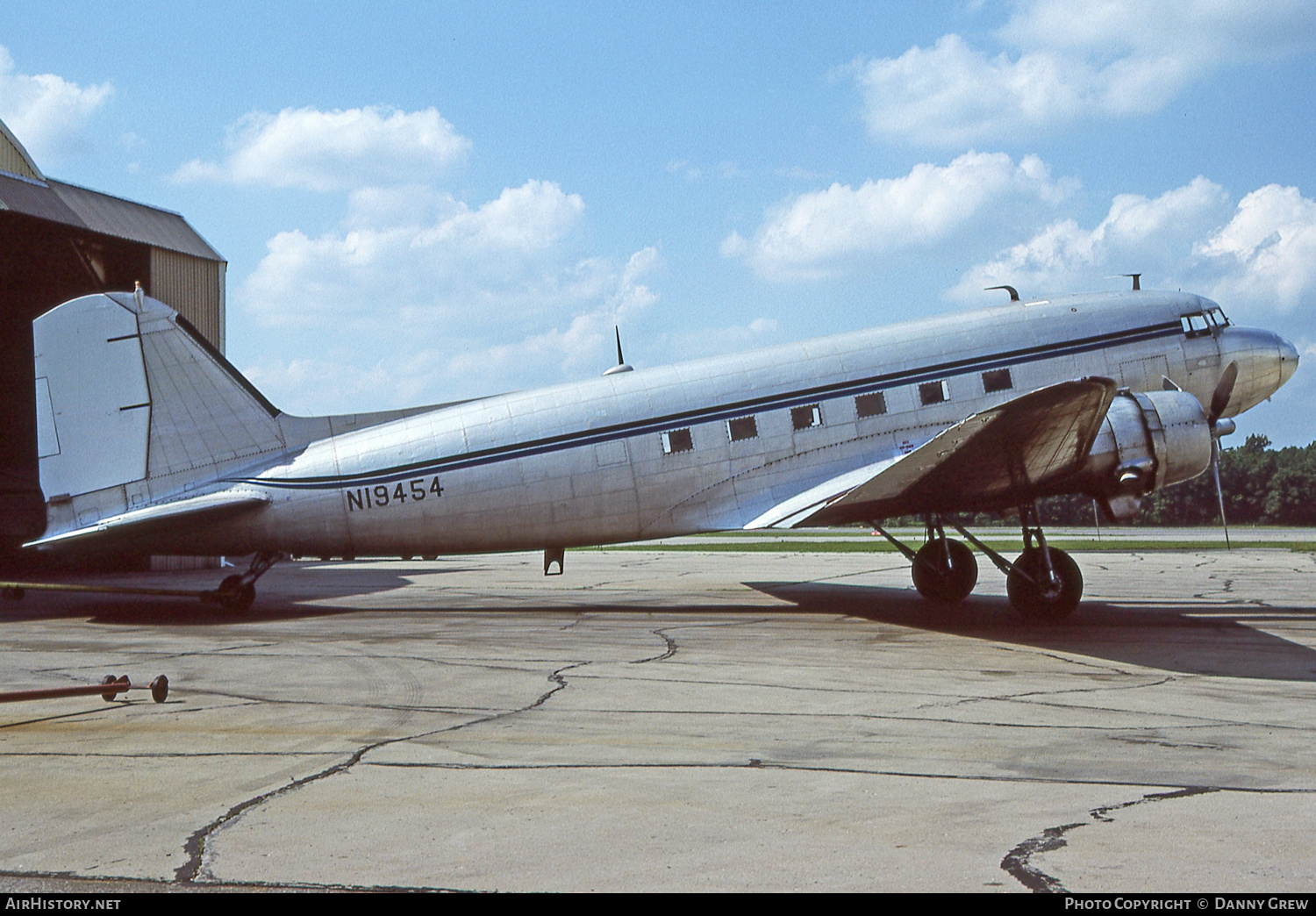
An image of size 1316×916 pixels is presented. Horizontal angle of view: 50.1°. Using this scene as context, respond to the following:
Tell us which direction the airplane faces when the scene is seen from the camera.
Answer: facing to the right of the viewer
